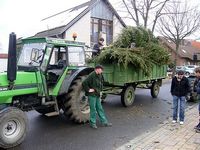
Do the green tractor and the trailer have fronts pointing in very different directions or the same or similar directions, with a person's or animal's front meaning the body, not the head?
same or similar directions

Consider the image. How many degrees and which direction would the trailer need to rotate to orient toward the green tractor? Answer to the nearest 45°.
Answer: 0° — it already faces it

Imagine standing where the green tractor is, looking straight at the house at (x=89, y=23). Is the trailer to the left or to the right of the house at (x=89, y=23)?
right

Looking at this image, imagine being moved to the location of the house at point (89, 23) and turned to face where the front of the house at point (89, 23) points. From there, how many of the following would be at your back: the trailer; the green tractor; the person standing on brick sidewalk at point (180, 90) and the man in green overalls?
0

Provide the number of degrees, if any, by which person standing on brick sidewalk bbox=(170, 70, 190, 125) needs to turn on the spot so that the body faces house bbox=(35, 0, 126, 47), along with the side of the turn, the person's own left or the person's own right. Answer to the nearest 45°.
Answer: approximately 135° to the person's own right

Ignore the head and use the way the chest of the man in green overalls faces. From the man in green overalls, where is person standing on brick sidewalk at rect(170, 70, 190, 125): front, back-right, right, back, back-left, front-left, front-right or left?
front-left

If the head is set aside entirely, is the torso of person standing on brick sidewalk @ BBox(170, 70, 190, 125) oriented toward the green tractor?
no

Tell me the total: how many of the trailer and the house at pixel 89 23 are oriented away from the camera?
0

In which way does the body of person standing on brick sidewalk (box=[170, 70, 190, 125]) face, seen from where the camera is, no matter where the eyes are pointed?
toward the camera

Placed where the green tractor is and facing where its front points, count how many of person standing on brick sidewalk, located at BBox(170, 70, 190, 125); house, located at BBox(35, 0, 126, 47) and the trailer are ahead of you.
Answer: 0

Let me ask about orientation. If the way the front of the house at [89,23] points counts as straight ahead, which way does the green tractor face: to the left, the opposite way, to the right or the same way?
to the right

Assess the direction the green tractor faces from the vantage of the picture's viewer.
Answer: facing the viewer and to the left of the viewer

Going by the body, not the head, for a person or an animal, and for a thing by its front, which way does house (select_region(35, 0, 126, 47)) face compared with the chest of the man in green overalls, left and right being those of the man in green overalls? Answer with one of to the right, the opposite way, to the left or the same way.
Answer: the same way

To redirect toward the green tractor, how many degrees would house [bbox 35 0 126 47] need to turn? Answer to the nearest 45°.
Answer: approximately 45° to its right

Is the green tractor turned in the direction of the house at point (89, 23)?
no

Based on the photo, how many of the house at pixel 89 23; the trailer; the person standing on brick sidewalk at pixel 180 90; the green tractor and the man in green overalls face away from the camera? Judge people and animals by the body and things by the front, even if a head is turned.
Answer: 0

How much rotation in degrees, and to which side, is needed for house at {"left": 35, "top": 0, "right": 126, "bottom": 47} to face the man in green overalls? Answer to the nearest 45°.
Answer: approximately 45° to its right

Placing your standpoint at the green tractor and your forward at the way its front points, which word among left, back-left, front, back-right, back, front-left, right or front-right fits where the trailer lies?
back

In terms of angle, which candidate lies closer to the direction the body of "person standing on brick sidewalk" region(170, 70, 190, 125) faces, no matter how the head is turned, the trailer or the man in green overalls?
the man in green overalls
